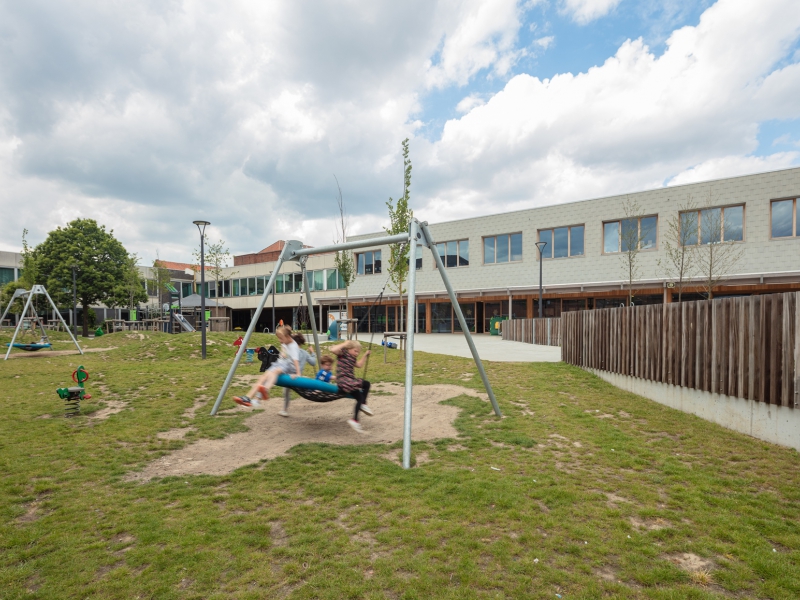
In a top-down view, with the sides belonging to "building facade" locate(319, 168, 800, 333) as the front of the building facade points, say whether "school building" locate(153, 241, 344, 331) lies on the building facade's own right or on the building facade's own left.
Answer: on the building facade's own right

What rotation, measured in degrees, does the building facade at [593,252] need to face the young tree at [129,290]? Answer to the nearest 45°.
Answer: approximately 45° to its right

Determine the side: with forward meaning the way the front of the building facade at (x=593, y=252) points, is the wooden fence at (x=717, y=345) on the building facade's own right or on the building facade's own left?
on the building facade's own left

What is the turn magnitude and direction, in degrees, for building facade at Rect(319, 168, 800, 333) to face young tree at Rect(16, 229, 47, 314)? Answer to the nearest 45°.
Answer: approximately 45° to its right

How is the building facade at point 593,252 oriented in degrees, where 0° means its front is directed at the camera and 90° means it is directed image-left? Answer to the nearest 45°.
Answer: approximately 45°

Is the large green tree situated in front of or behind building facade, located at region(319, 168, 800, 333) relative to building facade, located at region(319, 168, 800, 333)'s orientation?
in front

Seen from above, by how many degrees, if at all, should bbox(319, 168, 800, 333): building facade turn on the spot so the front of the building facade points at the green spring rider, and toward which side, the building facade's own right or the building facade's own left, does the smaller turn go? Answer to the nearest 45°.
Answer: approximately 45° to the building facade's own left
